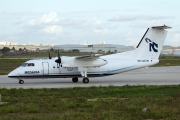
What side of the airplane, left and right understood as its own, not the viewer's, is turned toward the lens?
left
